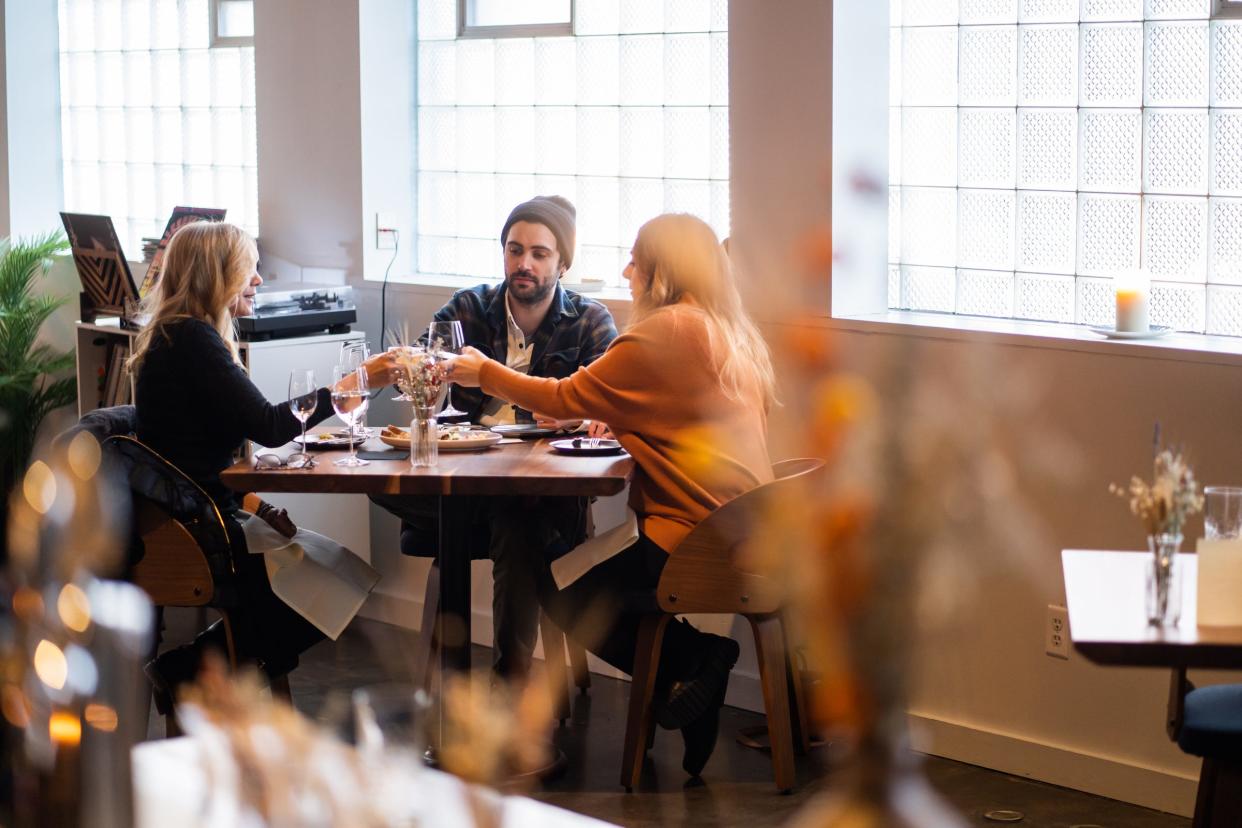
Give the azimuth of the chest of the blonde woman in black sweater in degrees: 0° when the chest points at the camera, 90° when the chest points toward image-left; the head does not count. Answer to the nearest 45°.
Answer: approximately 270°

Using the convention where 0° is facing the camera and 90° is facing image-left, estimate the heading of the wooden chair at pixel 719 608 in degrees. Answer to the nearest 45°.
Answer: approximately 90°

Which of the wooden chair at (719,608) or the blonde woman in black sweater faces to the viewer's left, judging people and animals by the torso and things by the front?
the wooden chair

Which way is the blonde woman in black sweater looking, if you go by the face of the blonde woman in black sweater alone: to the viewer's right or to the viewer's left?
to the viewer's right

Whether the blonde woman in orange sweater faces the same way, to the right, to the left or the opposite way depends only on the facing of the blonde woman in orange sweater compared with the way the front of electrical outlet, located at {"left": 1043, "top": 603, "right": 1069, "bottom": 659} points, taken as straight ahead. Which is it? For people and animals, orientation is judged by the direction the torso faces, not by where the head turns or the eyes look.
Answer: to the right

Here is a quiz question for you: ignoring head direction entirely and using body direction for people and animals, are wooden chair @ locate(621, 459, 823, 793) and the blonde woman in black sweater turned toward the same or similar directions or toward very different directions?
very different directions

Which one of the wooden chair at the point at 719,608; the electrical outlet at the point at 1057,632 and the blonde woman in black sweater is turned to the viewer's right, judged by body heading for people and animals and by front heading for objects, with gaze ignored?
the blonde woman in black sweater

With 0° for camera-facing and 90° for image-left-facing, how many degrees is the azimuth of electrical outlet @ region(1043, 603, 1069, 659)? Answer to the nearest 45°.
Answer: approximately 45°

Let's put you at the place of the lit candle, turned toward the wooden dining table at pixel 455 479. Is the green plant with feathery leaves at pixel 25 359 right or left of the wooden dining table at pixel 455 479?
right

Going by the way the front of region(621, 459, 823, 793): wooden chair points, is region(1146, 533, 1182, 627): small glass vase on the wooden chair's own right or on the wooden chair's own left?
on the wooden chair's own left

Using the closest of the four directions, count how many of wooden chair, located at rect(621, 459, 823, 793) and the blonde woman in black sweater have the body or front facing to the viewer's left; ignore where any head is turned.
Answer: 1

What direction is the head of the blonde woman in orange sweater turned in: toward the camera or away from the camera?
away from the camera

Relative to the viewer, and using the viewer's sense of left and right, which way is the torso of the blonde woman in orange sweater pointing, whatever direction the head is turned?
facing away from the viewer and to the left of the viewer

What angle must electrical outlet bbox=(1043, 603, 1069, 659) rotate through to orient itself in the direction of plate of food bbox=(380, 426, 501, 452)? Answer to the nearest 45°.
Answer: approximately 45° to its right
